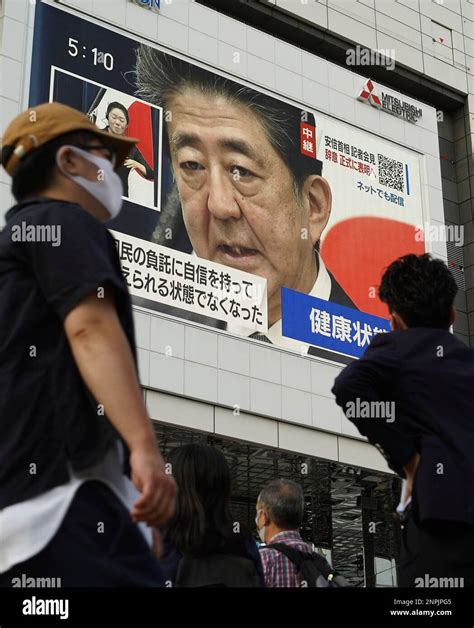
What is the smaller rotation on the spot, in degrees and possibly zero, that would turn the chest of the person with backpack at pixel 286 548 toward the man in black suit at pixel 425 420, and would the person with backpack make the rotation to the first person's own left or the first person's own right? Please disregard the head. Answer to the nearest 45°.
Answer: approximately 135° to the first person's own left

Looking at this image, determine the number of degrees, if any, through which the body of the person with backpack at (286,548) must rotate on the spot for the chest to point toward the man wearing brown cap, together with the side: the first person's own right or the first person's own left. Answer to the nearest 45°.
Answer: approximately 135° to the first person's own left

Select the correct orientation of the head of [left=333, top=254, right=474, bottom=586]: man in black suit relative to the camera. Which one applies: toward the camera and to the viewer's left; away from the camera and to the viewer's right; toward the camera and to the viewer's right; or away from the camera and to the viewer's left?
away from the camera and to the viewer's left

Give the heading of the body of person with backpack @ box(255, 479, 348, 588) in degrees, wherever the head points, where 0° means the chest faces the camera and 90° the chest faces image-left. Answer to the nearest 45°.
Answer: approximately 135°

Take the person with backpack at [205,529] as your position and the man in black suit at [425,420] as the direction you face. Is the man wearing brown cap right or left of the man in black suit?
right

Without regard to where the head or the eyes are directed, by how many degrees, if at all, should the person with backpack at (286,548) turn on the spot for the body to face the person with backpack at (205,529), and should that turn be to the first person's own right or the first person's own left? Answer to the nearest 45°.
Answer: approximately 135° to the first person's own left
